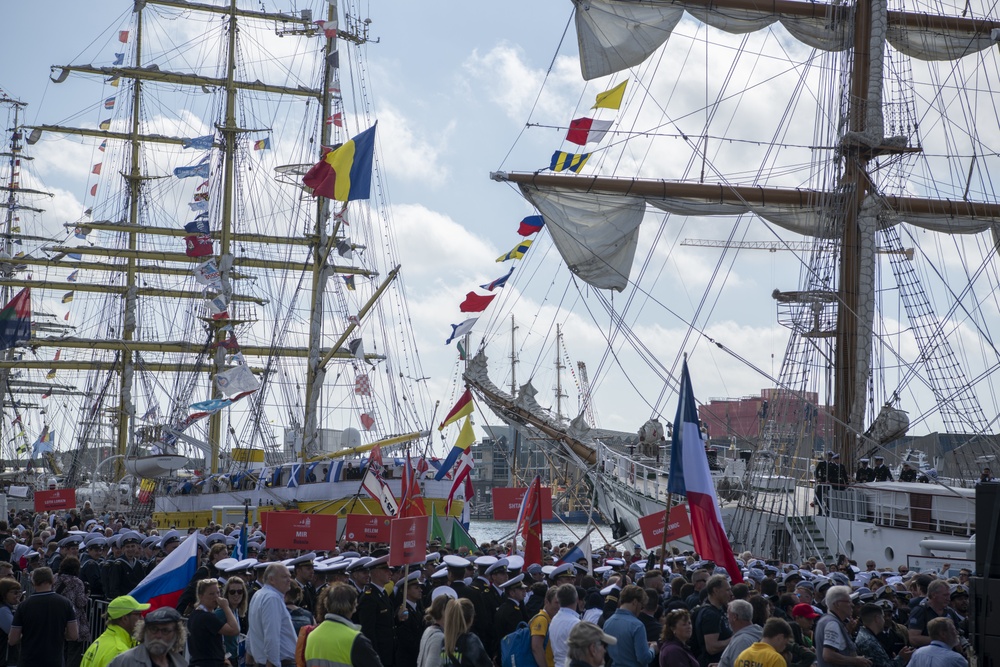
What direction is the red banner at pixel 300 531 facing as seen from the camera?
toward the camera

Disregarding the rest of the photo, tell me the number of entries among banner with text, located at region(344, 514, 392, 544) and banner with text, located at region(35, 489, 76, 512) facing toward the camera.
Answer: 2

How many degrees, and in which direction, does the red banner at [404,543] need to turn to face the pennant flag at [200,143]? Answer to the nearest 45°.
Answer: approximately 180°

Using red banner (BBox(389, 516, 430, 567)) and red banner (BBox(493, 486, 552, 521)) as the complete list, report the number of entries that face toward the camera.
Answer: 2

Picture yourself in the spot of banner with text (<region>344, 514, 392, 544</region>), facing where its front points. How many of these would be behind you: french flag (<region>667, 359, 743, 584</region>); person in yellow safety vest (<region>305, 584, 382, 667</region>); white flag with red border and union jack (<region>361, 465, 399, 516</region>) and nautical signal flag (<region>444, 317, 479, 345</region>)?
2

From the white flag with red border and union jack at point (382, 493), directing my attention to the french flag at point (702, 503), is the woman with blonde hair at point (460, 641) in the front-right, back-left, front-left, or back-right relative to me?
front-right

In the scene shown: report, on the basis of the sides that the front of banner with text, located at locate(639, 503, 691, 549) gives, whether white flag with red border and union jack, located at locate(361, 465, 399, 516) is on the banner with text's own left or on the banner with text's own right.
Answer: on the banner with text's own right

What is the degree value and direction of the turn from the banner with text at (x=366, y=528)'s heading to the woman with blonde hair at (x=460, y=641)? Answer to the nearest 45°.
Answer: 0° — it already faces them

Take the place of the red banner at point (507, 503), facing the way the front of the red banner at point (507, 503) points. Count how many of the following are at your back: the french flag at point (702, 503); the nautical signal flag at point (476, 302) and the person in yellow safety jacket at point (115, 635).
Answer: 1

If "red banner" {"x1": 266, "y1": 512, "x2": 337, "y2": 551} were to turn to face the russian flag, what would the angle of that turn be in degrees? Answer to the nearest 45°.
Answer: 0° — it already faces it

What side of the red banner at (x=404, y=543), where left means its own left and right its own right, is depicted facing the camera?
front

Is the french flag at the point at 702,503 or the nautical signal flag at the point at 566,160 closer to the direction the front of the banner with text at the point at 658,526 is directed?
the french flag

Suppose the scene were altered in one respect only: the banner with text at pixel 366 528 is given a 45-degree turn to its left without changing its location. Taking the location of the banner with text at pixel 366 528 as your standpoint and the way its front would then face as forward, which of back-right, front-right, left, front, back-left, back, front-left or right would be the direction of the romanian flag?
back-left

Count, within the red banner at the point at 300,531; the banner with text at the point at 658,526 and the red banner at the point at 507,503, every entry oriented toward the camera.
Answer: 3

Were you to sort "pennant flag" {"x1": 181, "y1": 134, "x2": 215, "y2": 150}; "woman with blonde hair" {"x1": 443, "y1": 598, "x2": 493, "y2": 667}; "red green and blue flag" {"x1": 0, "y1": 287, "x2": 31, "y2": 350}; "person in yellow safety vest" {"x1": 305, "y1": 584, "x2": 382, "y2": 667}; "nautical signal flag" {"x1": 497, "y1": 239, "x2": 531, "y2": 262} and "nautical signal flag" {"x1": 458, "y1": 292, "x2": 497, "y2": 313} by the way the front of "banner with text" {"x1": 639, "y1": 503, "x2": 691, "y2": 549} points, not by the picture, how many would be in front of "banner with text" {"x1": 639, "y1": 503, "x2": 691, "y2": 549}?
2

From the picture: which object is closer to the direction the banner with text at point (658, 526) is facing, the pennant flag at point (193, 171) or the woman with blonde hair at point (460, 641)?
the woman with blonde hair

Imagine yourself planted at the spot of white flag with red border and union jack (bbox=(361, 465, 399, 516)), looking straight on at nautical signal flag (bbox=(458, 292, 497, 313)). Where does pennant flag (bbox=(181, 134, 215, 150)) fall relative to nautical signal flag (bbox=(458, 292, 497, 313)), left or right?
left
